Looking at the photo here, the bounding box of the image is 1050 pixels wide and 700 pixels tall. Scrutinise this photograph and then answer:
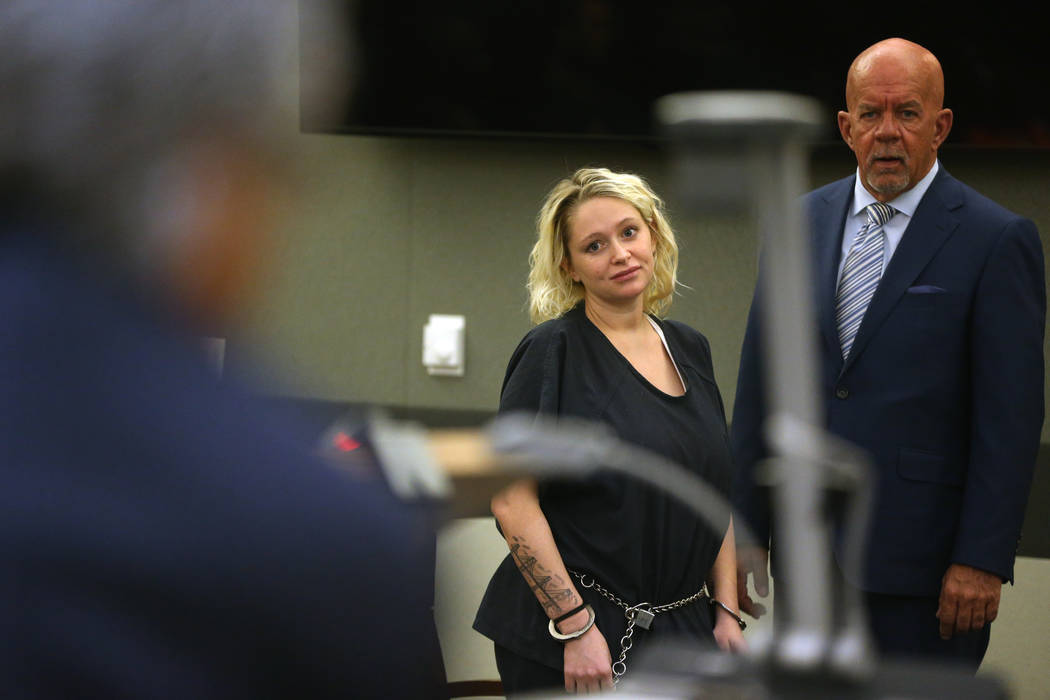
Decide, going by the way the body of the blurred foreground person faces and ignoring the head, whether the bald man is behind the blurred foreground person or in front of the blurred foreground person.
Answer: in front

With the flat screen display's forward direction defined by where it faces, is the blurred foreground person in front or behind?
in front

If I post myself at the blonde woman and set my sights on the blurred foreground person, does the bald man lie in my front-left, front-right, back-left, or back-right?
back-left

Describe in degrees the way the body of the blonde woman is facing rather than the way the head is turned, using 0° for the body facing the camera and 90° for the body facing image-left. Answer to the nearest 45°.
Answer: approximately 315°

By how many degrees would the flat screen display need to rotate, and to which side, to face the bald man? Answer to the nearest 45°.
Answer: approximately 45° to its left

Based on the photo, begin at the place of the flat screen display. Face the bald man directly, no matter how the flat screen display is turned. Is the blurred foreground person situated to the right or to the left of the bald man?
right

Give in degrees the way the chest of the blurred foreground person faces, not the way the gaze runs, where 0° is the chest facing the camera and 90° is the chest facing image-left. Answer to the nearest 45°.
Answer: approximately 225°

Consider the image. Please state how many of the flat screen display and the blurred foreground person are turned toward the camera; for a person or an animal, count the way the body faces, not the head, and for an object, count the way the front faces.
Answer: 1

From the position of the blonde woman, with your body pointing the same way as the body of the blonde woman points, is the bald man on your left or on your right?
on your left
